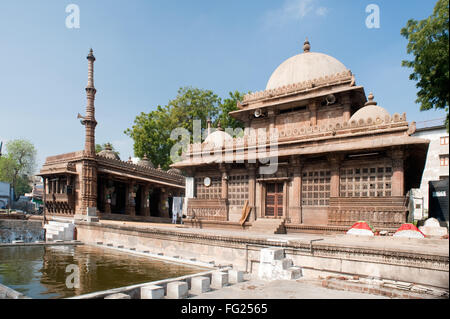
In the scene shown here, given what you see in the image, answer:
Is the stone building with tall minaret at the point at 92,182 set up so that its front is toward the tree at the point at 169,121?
no

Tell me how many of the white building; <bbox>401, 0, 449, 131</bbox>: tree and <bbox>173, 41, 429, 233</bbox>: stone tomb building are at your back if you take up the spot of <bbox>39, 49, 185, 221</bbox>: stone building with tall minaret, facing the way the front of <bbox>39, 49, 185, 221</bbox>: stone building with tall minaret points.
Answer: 0

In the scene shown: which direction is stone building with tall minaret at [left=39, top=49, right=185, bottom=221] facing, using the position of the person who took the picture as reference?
facing the viewer and to the right of the viewer

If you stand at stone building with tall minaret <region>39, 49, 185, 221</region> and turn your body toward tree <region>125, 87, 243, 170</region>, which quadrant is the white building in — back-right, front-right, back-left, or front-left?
front-right

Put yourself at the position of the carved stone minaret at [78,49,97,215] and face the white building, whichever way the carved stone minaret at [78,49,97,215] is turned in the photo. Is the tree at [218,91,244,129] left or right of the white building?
left

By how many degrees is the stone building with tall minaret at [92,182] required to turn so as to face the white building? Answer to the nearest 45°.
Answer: approximately 45° to its left

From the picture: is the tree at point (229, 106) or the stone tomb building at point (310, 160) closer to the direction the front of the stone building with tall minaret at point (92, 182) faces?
the stone tomb building

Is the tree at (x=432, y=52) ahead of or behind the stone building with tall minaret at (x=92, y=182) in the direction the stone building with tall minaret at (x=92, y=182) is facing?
ahead
